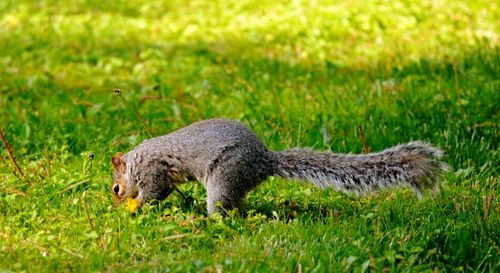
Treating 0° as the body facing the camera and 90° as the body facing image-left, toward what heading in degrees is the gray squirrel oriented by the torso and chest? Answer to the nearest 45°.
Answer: approximately 90°
